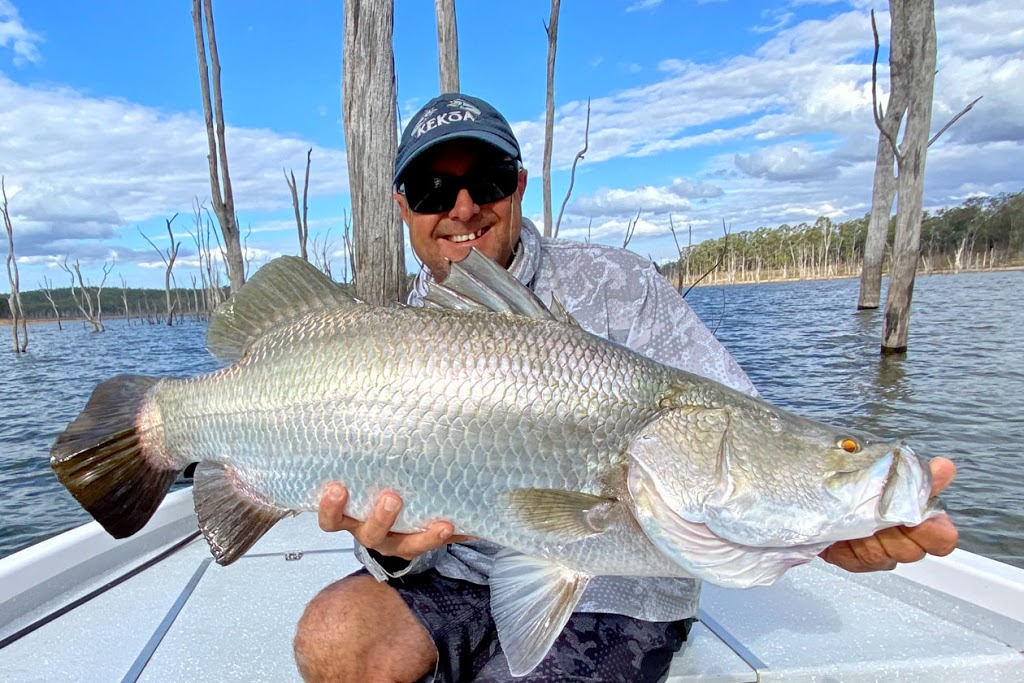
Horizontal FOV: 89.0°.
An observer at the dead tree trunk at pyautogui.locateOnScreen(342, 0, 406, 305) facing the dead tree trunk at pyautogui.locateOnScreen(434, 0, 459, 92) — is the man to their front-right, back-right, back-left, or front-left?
back-right

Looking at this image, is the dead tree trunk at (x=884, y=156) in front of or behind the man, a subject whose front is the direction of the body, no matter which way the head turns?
behind

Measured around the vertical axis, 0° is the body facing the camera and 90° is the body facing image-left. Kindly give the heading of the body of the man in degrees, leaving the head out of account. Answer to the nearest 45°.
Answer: approximately 0°

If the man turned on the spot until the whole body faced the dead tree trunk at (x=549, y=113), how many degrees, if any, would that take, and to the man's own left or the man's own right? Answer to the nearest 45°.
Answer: approximately 180°

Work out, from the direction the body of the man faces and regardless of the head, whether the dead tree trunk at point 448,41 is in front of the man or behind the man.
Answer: behind

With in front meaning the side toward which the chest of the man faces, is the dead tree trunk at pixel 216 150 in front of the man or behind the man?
behind

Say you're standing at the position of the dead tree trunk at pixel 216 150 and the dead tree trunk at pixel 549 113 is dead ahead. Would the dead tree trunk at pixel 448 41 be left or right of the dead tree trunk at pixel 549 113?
right

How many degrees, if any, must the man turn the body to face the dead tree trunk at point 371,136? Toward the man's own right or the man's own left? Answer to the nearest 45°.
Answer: approximately 135° to the man's own right

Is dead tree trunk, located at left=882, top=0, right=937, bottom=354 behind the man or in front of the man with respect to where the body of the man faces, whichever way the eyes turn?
behind
